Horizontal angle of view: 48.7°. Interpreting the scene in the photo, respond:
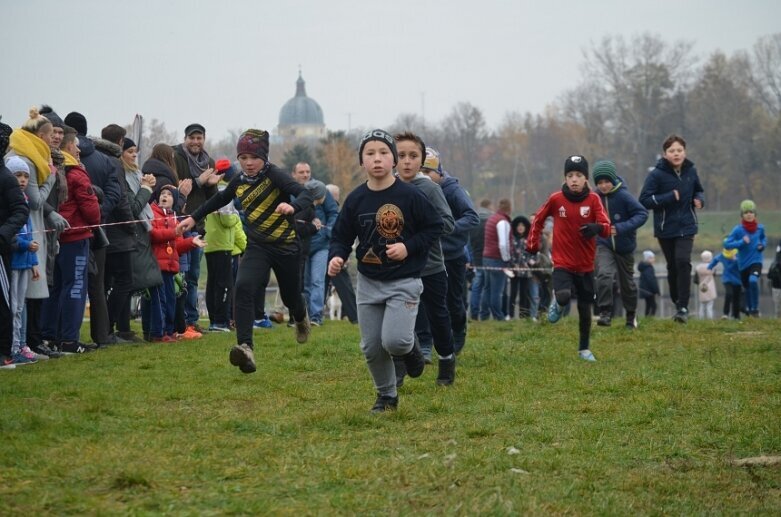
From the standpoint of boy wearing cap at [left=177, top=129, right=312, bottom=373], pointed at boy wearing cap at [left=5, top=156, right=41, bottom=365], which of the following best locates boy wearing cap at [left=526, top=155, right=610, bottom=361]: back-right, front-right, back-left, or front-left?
back-right

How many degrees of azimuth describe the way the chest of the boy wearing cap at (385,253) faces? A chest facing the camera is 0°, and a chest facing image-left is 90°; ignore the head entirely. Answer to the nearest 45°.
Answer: approximately 0°

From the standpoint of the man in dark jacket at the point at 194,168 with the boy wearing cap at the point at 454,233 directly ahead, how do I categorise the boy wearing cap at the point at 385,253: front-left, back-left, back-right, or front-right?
front-right

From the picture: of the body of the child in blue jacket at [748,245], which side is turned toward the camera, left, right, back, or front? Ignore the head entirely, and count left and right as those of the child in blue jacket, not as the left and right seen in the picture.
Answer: front

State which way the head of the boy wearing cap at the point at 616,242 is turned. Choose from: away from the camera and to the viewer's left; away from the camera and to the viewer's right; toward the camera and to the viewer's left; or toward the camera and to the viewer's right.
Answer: toward the camera and to the viewer's left

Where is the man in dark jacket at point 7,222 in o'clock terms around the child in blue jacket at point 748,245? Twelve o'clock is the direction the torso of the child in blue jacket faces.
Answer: The man in dark jacket is roughly at 1 o'clock from the child in blue jacket.

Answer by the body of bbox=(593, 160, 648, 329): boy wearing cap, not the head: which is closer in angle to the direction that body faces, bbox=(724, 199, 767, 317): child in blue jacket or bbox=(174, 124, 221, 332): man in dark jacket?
the man in dark jacket

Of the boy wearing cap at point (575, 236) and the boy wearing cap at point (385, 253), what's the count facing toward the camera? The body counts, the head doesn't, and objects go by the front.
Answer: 2

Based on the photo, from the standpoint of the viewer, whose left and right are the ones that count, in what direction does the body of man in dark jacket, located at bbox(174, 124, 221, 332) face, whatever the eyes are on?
facing the viewer and to the right of the viewer

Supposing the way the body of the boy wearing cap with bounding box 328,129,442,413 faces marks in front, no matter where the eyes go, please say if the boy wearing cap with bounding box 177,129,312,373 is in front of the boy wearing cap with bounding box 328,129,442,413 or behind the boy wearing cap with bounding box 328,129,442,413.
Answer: behind

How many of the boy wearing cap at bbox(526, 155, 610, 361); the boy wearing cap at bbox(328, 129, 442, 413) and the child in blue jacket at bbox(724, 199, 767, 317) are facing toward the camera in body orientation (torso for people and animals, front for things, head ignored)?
3

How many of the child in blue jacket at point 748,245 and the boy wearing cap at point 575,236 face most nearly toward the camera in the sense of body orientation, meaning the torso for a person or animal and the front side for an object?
2

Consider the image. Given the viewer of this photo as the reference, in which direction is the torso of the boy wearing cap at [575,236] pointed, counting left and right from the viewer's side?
facing the viewer

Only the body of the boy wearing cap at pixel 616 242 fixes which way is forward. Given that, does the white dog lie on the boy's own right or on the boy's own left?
on the boy's own right
